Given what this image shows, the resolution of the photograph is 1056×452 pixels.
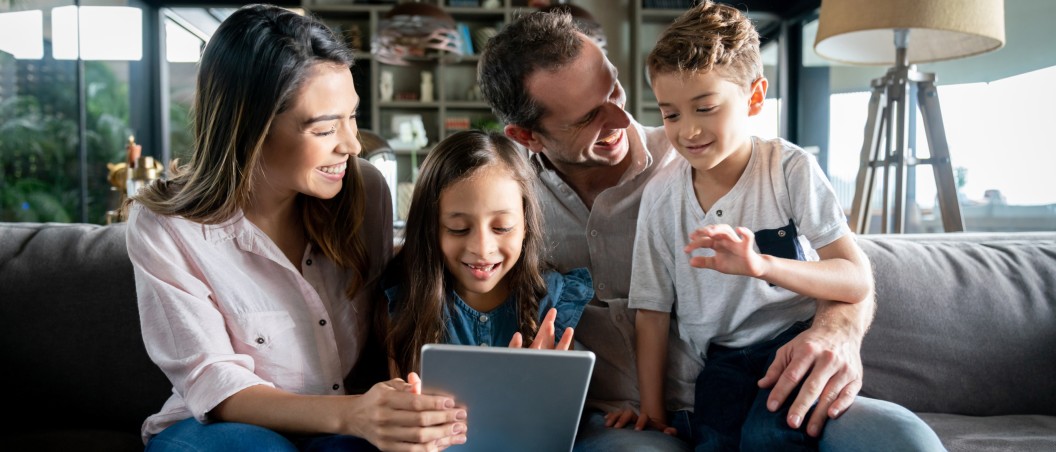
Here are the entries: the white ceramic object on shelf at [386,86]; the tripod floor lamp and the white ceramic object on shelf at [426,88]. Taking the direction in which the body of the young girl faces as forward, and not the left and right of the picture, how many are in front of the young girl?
0

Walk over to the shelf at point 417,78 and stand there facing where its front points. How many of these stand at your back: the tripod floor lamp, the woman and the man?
0

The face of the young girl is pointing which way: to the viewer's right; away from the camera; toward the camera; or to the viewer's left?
toward the camera

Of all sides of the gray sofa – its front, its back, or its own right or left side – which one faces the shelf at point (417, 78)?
back

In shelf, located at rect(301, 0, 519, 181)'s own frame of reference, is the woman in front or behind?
in front

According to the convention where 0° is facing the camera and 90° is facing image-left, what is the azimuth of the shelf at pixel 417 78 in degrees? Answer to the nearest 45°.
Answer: approximately 0°

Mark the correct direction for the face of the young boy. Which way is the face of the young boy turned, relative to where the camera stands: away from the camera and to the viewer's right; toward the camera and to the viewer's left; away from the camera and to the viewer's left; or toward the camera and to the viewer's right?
toward the camera and to the viewer's left

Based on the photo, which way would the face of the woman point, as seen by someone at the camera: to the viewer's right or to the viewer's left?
to the viewer's right

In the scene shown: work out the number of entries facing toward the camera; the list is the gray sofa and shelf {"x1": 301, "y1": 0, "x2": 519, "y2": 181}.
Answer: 2

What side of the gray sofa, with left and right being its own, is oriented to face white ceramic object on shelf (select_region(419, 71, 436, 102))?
back

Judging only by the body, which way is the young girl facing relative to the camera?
toward the camera

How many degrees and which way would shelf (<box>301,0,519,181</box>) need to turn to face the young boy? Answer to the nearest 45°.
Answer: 0° — it already faces them

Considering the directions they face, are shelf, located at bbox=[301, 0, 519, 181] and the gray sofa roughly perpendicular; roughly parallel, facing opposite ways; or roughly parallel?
roughly parallel

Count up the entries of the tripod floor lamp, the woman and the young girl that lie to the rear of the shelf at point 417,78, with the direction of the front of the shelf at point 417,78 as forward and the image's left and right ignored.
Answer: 0

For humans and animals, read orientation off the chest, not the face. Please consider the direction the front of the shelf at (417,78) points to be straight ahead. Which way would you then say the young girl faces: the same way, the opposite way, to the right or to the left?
the same way

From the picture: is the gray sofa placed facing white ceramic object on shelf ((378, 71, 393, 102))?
no

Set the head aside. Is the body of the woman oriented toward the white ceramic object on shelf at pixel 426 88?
no

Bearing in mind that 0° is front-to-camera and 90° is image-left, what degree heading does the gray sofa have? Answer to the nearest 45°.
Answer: approximately 0°

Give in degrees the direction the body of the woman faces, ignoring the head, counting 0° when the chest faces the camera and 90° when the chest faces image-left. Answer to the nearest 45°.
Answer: approximately 315°
